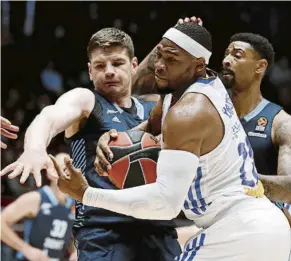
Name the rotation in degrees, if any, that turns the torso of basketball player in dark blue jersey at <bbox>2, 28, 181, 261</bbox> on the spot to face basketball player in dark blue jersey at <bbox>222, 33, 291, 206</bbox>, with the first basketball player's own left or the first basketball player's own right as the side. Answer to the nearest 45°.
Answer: approximately 45° to the first basketball player's own left

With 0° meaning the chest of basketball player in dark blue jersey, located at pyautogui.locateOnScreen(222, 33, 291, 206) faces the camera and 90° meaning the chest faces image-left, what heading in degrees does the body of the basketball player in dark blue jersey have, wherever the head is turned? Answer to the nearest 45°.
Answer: approximately 45°

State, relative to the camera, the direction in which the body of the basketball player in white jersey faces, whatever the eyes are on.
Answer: to the viewer's left

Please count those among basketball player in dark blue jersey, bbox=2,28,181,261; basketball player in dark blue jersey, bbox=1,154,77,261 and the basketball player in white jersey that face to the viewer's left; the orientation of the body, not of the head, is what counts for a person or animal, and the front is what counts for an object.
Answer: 1

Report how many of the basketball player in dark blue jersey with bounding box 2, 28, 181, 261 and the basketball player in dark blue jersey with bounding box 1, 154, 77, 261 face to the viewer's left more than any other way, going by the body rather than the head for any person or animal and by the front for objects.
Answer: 0

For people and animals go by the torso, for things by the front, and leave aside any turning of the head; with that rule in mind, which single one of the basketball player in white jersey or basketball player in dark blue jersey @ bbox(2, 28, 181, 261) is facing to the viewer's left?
the basketball player in white jersey
